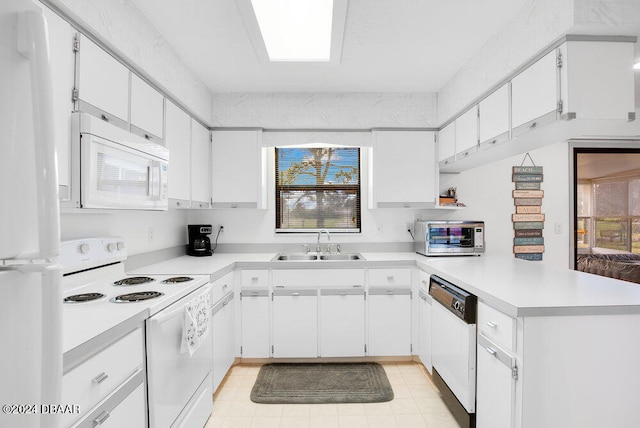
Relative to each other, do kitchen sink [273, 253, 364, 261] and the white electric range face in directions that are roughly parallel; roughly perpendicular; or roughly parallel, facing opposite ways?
roughly perpendicular

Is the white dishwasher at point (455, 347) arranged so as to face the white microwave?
yes

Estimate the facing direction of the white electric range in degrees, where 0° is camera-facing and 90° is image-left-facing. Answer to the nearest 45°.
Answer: approximately 315°

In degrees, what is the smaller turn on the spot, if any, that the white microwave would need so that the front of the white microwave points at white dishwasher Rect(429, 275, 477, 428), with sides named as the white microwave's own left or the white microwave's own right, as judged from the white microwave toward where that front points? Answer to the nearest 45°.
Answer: approximately 45° to the white microwave's own left

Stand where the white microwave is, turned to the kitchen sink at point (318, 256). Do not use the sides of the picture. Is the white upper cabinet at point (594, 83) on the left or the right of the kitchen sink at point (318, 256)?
right

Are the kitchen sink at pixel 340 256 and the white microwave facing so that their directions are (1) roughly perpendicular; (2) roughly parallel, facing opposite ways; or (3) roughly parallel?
roughly perpendicular

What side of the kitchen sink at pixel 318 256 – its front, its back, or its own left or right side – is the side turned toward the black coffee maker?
right

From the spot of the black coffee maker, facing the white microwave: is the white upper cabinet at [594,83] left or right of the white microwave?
left

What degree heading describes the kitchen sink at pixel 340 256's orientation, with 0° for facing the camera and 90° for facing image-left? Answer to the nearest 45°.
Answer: approximately 0°

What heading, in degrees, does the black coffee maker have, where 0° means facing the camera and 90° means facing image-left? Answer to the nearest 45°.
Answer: approximately 315°
